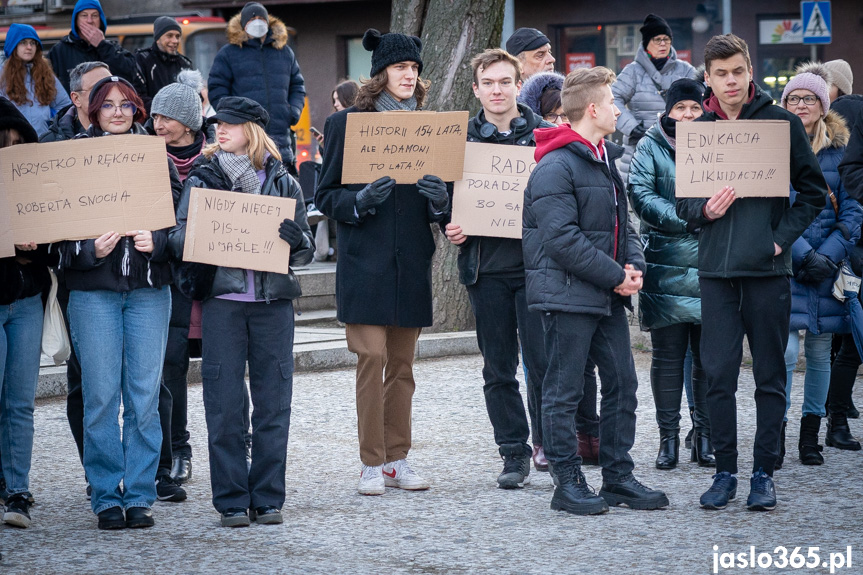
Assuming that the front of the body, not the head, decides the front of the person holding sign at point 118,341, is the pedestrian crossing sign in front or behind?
behind

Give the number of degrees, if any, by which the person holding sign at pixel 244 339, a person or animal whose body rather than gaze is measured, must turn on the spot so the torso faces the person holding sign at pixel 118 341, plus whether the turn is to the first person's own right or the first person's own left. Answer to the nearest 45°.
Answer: approximately 90° to the first person's own right

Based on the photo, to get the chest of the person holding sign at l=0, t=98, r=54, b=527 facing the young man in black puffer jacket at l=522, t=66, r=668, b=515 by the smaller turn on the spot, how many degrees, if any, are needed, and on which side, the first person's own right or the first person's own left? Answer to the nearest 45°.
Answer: approximately 90° to the first person's own left

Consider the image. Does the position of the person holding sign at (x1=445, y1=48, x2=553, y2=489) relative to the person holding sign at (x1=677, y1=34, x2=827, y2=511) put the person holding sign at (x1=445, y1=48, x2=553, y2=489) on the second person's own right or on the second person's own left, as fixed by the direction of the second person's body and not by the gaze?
on the second person's own right

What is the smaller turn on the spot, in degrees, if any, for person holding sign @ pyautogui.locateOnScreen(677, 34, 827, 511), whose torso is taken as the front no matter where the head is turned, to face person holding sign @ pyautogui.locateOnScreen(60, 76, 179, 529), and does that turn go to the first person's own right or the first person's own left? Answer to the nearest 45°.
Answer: approximately 90° to the first person's own right

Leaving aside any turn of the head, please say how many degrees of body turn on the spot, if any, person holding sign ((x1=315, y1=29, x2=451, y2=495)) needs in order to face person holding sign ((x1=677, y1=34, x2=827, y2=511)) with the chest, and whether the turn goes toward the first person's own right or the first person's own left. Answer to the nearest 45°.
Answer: approximately 45° to the first person's own left
